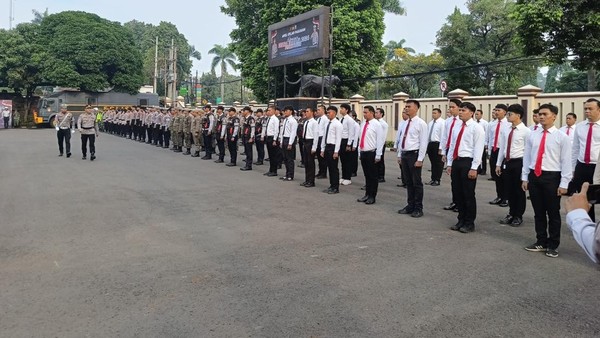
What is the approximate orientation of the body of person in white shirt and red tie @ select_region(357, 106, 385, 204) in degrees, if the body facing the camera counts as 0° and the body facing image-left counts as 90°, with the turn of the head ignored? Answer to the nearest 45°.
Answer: approximately 45°

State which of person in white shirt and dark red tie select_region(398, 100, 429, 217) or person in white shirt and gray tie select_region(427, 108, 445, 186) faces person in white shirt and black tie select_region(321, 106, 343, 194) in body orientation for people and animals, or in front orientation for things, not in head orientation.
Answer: person in white shirt and gray tie select_region(427, 108, 445, 186)

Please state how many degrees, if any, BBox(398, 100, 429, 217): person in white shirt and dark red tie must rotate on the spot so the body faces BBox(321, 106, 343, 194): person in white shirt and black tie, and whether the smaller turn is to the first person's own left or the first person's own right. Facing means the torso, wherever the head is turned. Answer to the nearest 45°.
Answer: approximately 90° to the first person's own right

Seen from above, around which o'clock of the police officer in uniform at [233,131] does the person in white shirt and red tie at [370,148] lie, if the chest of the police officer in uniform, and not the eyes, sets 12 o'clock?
The person in white shirt and red tie is roughly at 10 o'clock from the police officer in uniform.

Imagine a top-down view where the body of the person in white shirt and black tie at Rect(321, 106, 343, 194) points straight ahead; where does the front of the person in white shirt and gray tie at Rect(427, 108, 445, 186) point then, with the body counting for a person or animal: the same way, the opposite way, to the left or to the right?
the same way

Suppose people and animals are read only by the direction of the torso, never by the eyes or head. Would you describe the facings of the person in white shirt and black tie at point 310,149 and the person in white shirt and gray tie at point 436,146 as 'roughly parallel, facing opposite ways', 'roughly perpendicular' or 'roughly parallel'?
roughly parallel

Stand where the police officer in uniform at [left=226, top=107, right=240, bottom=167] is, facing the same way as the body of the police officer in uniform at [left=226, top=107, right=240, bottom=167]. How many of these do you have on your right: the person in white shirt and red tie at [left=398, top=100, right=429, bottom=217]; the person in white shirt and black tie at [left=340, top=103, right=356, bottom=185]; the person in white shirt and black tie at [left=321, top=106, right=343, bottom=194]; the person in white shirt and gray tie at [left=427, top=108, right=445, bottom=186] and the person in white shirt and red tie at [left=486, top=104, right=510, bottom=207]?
0

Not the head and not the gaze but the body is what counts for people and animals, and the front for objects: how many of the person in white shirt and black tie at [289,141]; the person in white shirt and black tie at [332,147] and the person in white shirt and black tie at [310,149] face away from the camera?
0

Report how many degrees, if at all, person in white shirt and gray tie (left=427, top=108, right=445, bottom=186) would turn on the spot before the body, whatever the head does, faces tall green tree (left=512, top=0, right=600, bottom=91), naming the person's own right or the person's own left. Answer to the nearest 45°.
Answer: approximately 180°

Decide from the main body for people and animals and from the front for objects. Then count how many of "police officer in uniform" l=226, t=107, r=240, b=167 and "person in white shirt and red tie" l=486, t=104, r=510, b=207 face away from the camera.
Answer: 0

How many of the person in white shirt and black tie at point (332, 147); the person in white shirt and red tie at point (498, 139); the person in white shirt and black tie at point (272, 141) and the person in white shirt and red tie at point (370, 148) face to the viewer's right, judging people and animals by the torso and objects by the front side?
0

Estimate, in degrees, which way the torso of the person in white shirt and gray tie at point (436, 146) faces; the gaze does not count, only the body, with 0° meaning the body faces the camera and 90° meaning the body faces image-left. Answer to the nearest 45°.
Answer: approximately 45°

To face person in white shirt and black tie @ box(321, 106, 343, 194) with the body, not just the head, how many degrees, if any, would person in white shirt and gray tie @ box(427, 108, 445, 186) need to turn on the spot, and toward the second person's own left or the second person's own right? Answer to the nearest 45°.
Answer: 0° — they already face them

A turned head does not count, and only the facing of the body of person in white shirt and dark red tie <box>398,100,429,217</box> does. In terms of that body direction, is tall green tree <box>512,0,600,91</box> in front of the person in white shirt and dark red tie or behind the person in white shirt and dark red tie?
behind

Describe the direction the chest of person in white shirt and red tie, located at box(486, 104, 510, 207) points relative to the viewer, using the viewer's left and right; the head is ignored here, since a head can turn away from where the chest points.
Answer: facing the viewer and to the left of the viewer
